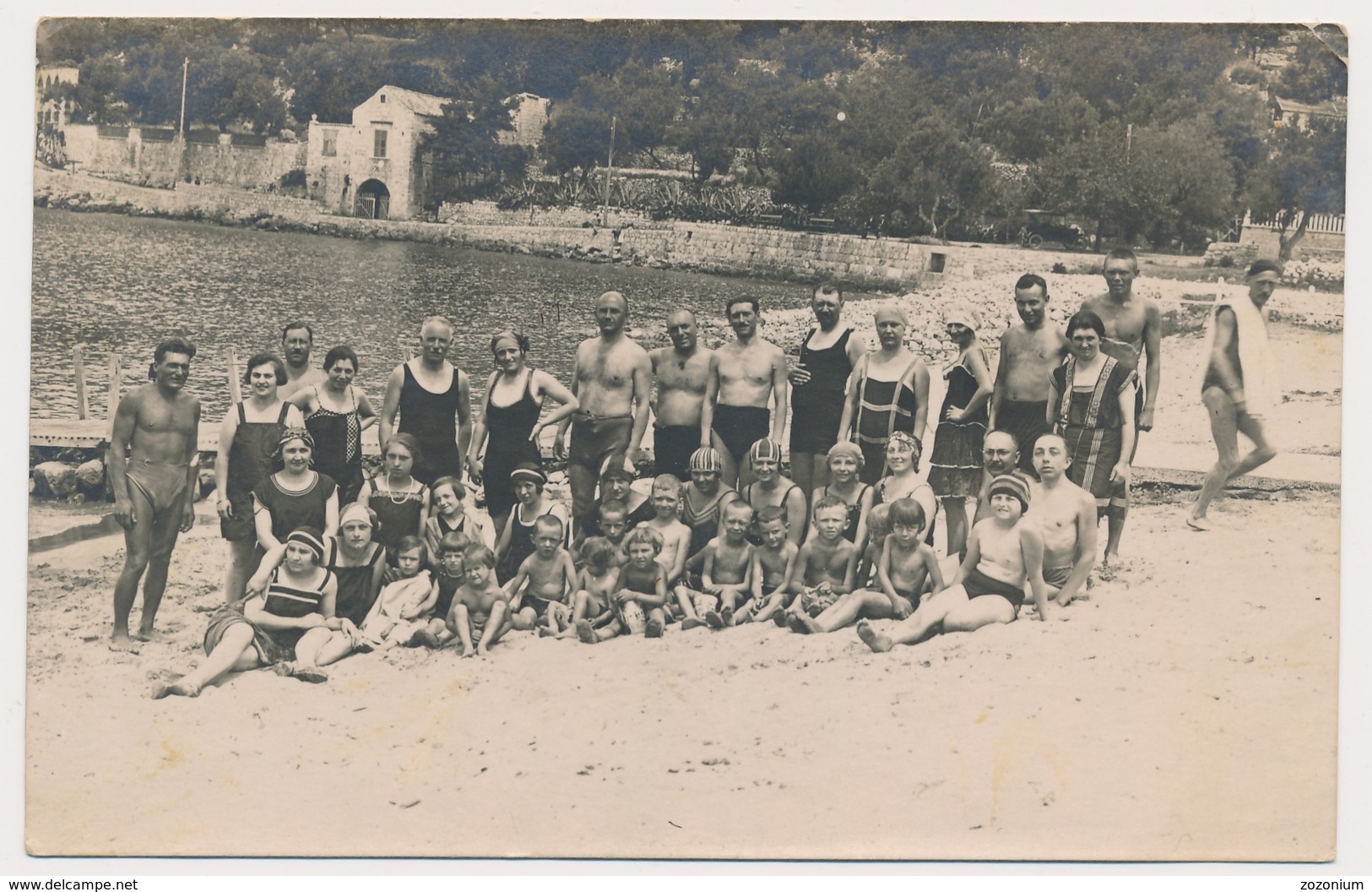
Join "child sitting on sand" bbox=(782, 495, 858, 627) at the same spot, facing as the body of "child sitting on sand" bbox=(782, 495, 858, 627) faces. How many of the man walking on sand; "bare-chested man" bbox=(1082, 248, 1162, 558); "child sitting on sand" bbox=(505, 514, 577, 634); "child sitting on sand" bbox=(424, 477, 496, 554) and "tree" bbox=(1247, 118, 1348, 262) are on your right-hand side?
2

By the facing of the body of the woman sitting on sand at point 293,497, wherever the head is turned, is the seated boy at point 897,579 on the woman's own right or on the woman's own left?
on the woman's own left

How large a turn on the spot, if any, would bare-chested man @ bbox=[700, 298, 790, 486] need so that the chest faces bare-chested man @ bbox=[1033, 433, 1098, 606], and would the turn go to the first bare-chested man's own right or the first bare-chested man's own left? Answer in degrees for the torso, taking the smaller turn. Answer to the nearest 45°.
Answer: approximately 90° to the first bare-chested man's own left

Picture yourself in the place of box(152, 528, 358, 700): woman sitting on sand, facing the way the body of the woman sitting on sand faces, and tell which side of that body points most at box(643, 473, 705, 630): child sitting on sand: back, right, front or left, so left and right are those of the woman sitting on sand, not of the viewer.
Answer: left

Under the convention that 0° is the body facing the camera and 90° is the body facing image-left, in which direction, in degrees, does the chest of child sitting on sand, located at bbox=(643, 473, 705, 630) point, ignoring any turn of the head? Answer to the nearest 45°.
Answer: approximately 0°

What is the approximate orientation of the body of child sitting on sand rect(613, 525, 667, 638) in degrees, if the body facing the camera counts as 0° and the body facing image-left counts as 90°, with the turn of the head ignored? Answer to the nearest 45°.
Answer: approximately 0°
